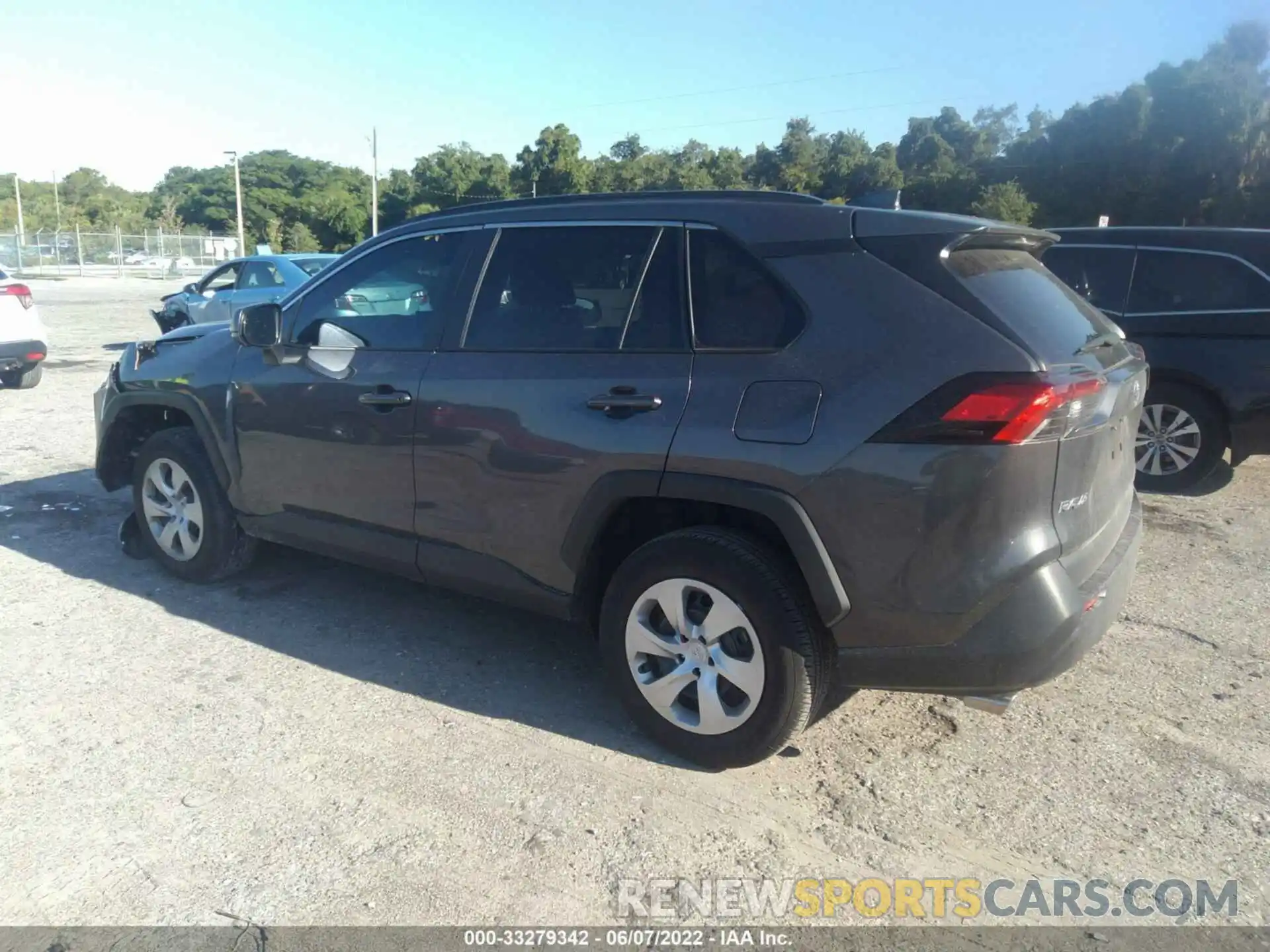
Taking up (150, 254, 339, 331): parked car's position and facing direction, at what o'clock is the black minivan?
The black minivan is roughly at 8 o'clock from the parked car.

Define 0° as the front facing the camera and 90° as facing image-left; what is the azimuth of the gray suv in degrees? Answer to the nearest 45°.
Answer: approximately 135°

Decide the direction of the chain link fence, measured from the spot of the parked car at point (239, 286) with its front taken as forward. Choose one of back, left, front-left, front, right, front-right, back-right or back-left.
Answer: right

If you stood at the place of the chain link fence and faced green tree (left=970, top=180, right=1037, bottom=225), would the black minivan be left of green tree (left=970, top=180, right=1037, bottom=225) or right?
right

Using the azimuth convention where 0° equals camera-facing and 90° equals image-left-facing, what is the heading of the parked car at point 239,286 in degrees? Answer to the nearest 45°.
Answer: approximately 90°

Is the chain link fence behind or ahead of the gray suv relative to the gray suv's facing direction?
ahead

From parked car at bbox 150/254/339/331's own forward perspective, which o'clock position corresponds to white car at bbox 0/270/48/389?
The white car is roughly at 10 o'clock from the parked car.

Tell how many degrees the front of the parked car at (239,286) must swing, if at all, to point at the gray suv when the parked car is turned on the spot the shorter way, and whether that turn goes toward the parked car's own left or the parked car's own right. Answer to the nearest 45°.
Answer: approximately 90° to the parked car's own left

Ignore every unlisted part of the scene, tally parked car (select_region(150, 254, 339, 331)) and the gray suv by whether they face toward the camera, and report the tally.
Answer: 0

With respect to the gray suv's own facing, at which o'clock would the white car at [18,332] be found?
The white car is roughly at 12 o'clock from the gray suv.

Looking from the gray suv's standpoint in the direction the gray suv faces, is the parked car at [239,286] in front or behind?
in front

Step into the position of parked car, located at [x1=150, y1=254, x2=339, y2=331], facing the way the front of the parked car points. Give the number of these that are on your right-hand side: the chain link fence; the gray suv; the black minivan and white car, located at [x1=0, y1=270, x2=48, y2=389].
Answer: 1

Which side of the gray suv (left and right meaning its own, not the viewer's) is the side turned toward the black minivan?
right

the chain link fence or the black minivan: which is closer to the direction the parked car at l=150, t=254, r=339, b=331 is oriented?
the chain link fence

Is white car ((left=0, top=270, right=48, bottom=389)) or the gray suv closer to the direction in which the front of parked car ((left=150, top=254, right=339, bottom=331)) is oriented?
the white car
